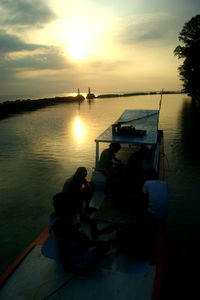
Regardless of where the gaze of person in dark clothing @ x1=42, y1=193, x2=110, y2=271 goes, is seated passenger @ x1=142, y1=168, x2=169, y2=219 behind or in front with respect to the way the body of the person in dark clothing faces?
in front

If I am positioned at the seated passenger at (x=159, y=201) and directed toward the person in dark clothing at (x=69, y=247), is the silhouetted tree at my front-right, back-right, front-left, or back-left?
back-right
